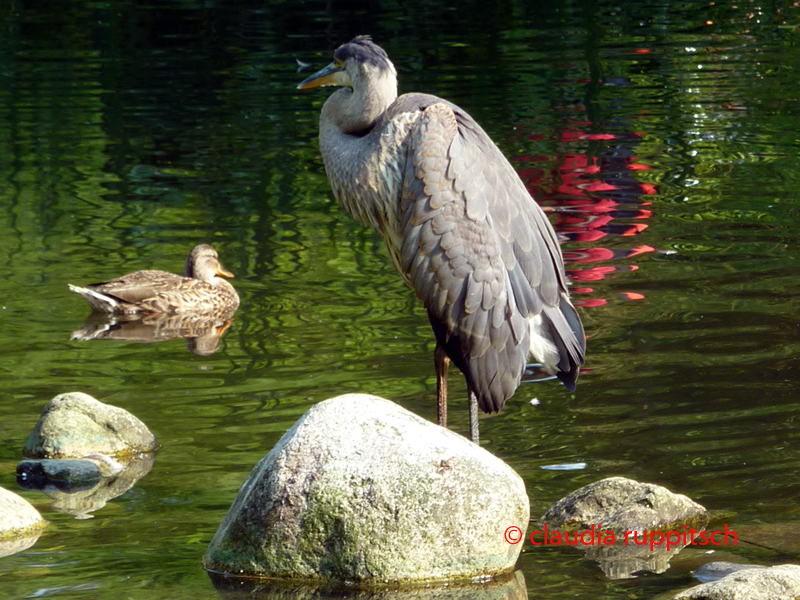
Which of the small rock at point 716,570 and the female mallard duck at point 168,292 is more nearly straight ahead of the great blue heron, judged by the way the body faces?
the female mallard duck

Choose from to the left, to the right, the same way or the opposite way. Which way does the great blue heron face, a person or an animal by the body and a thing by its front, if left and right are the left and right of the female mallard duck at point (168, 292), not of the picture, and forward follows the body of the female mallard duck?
the opposite way

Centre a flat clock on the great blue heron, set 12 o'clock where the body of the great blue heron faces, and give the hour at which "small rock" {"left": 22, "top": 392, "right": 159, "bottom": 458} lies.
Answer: The small rock is roughly at 12 o'clock from the great blue heron.

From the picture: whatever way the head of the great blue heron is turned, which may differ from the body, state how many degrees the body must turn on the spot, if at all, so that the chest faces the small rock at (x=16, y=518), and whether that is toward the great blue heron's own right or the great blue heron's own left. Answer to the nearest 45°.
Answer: approximately 45° to the great blue heron's own left

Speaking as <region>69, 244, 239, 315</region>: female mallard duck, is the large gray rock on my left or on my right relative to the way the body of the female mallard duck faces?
on my right

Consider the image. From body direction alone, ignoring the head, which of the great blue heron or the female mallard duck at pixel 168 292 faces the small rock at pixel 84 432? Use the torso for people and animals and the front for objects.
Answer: the great blue heron

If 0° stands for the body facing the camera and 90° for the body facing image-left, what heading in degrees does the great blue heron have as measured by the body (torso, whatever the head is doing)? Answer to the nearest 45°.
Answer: approximately 90°

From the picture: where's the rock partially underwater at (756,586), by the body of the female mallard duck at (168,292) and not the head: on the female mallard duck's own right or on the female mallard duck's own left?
on the female mallard duck's own right

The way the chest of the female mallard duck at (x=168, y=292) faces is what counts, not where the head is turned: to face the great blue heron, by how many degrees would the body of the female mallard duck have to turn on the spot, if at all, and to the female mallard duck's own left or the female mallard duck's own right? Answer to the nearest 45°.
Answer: approximately 90° to the female mallard duck's own right

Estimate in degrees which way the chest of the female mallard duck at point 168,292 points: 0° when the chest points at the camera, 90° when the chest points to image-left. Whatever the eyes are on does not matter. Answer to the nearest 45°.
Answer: approximately 270°

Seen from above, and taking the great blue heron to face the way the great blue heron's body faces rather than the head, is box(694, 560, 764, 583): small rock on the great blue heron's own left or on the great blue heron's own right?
on the great blue heron's own left

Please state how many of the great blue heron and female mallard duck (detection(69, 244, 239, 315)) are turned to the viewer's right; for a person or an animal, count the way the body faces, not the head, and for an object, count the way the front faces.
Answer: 1

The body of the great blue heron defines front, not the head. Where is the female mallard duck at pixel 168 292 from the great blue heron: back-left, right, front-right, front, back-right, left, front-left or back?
front-right
